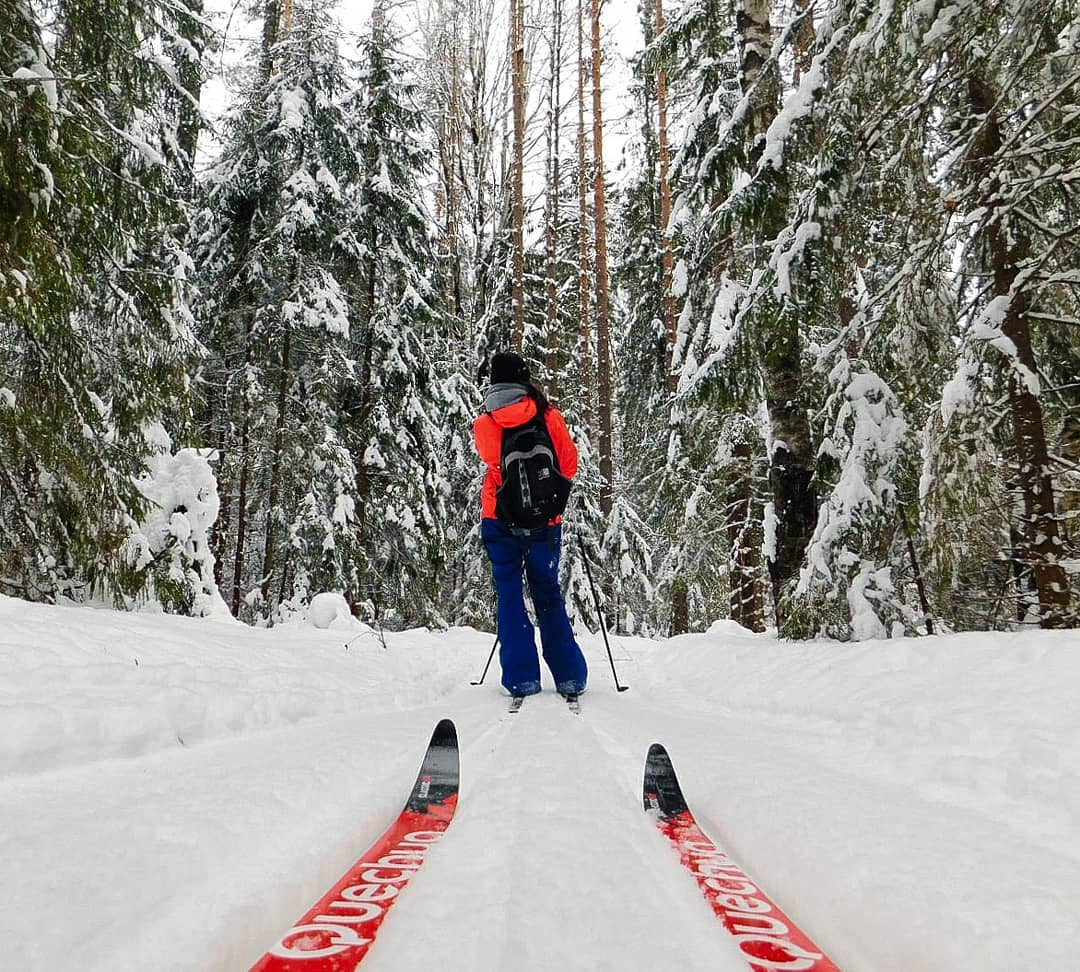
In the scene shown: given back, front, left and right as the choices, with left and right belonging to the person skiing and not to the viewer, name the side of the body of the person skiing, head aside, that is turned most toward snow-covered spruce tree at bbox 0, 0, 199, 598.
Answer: left

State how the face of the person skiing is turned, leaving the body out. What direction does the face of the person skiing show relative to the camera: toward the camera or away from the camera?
away from the camera

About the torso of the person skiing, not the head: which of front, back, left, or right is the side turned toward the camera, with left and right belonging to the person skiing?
back

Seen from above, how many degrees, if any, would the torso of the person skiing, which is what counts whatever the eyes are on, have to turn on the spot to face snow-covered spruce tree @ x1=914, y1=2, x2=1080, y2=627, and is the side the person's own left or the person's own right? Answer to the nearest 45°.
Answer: approximately 45° to the person's own right

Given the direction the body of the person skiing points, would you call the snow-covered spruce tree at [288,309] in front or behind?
in front

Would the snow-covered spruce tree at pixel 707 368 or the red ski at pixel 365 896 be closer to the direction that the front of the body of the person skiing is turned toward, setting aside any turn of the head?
the snow-covered spruce tree

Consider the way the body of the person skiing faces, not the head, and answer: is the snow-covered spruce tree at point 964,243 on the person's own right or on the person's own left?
on the person's own right

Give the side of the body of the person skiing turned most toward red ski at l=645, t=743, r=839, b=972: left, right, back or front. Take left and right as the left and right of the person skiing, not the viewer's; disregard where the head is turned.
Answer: back

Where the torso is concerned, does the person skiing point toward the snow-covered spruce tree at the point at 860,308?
no

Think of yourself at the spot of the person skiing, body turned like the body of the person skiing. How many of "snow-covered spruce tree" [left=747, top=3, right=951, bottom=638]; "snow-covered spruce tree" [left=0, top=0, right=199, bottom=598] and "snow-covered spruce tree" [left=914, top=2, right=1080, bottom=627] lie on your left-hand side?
1

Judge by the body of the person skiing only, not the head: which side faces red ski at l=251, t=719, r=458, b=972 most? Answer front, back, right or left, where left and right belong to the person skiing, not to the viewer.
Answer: back

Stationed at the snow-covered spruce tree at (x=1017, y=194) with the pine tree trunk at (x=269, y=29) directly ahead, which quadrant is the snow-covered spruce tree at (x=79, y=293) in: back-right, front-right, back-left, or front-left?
front-left

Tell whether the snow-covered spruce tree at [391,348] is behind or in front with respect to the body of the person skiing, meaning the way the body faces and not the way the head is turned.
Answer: in front
